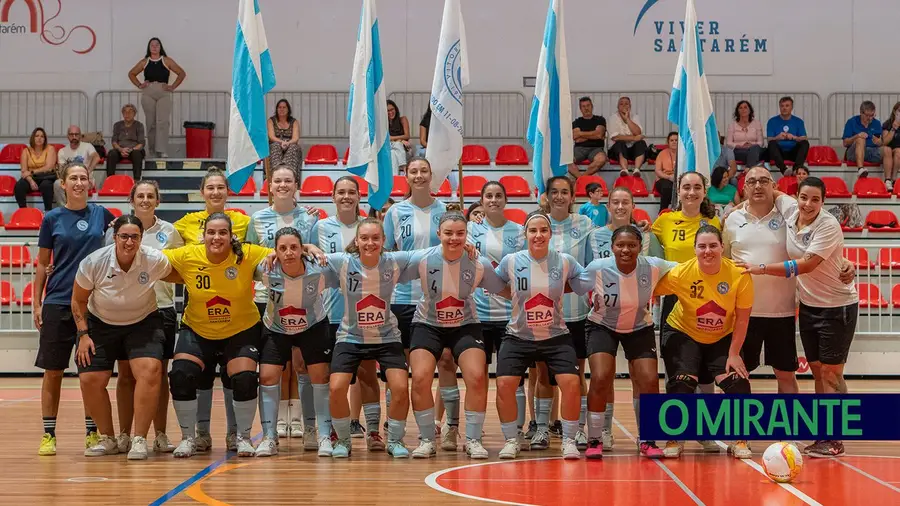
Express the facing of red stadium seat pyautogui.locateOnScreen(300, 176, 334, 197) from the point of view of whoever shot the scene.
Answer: facing the viewer

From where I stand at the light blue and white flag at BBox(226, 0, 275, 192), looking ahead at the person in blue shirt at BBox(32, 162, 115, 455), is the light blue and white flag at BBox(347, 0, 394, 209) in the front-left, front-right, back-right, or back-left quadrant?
back-left

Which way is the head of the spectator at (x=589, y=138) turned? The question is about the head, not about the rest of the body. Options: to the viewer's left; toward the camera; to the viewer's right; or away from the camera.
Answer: toward the camera

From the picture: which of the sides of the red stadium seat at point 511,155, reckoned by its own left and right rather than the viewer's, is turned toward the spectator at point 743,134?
left

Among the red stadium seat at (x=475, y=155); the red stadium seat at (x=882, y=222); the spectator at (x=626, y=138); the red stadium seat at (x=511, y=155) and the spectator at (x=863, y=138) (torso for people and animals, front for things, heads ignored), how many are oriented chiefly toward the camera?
5

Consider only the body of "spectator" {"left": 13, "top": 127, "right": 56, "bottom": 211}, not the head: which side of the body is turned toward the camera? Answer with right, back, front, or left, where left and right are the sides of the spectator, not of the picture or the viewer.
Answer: front

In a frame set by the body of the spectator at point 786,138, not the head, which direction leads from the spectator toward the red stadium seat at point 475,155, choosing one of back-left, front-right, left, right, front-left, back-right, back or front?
right

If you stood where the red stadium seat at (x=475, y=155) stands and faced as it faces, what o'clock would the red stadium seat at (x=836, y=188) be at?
the red stadium seat at (x=836, y=188) is roughly at 9 o'clock from the red stadium seat at (x=475, y=155).

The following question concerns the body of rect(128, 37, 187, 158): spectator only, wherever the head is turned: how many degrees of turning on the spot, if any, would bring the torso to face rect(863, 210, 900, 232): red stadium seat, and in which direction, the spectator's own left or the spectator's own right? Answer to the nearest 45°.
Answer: approximately 45° to the spectator's own left

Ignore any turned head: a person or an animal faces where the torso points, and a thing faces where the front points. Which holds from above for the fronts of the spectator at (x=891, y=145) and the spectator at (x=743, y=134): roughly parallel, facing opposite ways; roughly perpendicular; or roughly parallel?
roughly parallel

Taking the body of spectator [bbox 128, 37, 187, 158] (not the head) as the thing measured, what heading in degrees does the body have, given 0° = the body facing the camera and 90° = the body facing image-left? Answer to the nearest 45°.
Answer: approximately 0°

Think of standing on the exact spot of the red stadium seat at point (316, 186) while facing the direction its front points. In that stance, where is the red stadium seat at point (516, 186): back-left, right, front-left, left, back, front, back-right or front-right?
left

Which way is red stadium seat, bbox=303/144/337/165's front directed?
toward the camera

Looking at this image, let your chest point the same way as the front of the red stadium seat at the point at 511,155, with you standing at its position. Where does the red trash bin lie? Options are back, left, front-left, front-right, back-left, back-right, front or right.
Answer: right

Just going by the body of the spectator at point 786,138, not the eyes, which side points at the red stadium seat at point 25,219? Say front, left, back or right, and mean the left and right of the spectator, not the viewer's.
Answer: right

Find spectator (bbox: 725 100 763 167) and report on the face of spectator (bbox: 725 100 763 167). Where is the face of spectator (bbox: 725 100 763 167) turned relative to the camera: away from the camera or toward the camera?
toward the camera

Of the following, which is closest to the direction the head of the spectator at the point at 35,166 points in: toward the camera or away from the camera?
toward the camera

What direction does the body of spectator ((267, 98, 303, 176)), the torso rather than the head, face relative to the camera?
toward the camera
